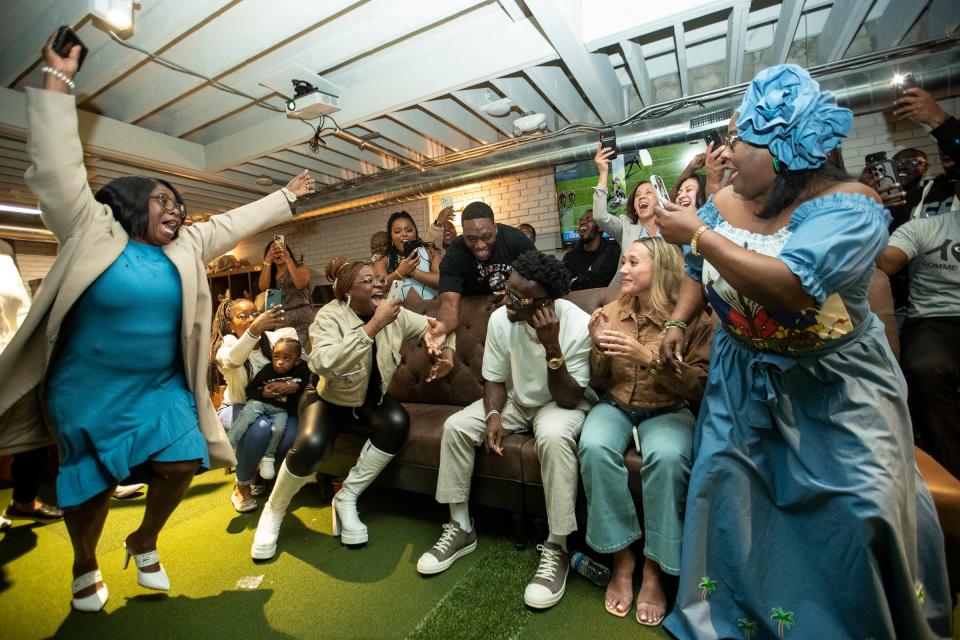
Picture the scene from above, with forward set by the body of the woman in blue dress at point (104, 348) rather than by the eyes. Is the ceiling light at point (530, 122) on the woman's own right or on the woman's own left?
on the woman's own left

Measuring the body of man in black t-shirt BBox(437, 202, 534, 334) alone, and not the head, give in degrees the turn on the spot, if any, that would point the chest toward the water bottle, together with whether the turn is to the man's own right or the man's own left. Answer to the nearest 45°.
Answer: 0° — they already face it

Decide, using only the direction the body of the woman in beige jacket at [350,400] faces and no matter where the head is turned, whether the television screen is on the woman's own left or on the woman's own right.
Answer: on the woman's own left

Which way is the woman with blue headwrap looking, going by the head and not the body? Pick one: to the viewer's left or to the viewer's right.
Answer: to the viewer's left

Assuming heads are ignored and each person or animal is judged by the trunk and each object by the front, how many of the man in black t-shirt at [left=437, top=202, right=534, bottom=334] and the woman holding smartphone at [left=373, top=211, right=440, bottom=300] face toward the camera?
2

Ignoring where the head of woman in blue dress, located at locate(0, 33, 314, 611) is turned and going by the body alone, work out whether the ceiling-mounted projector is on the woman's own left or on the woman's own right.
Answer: on the woman's own left

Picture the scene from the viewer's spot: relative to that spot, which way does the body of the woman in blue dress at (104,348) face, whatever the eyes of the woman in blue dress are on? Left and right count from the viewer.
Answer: facing the viewer and to the right of the viewer

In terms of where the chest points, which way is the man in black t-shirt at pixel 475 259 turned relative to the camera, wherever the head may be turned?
toward the camera

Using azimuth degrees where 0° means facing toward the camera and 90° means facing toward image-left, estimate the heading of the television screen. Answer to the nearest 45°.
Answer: approximately 45°

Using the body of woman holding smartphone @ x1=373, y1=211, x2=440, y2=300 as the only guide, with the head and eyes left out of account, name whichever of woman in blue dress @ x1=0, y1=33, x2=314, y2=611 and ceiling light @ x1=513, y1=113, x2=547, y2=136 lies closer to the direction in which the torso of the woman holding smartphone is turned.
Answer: the woman in blue dress

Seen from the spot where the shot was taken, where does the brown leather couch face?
facing the viewer and to the left of the viewer
